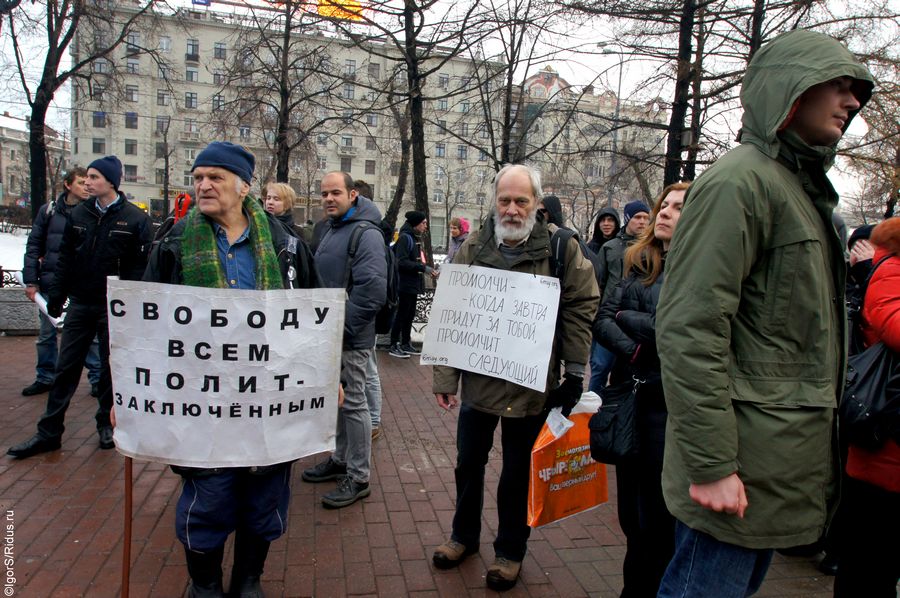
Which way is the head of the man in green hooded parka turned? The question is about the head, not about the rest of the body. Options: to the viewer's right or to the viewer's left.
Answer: to the viewer's right

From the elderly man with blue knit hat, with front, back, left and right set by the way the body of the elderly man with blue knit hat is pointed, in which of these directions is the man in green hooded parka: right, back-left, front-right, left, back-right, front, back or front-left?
front-left

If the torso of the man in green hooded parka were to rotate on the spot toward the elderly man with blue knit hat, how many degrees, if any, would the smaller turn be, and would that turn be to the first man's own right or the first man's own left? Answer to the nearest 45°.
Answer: approximately 180°

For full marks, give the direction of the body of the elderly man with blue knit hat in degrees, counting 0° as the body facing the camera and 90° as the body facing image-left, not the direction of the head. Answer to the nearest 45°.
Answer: approximately 0°

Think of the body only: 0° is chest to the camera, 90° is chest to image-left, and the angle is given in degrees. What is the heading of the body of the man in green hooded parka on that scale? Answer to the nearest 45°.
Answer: approximately 270°
